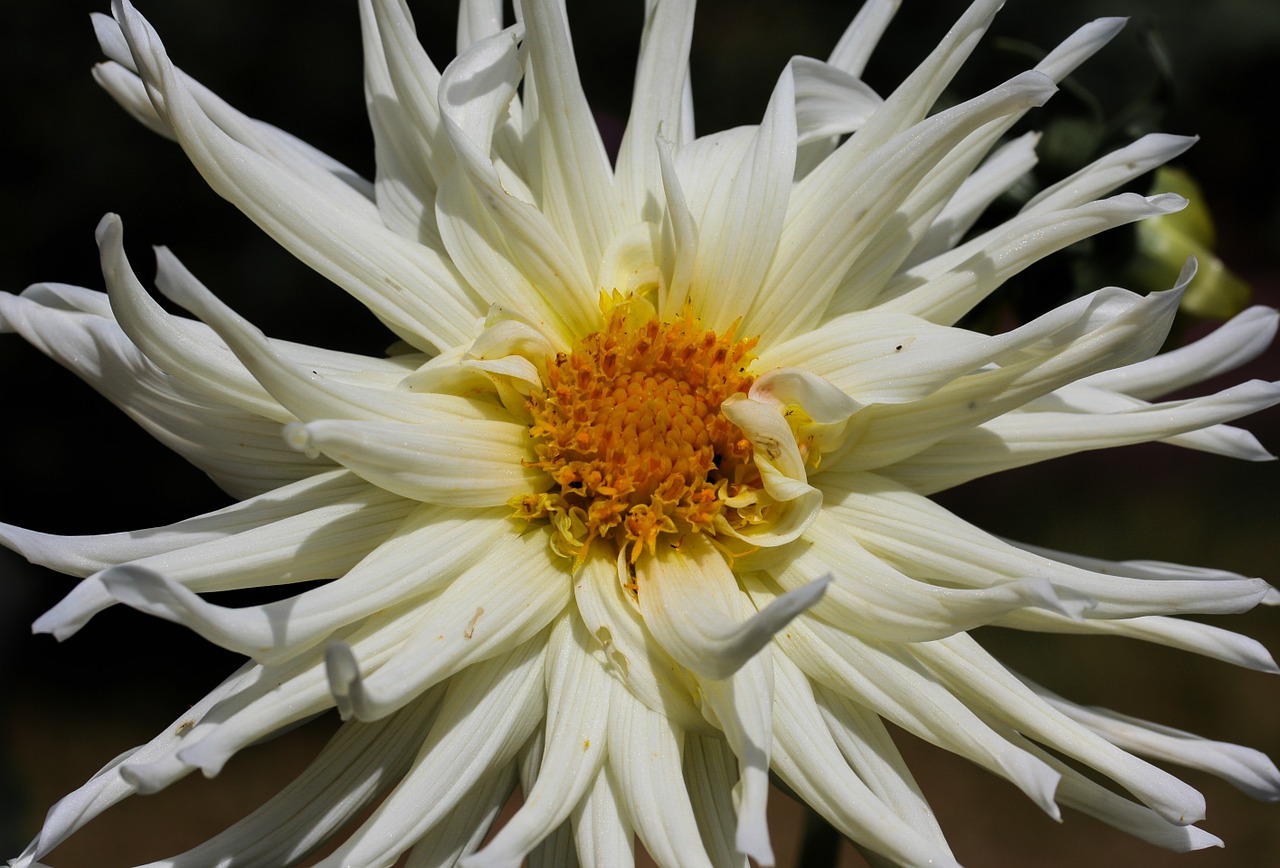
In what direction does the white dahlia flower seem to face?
toward the camera
